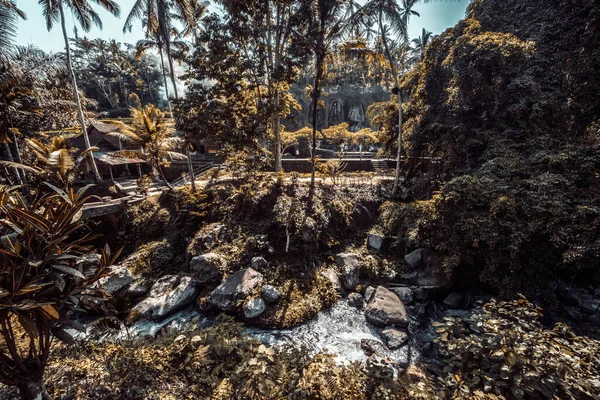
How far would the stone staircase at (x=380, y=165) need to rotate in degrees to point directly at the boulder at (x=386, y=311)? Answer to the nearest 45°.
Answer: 0° — it already faces it

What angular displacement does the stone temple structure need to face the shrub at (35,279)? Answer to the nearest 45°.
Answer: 0° — it already faces it

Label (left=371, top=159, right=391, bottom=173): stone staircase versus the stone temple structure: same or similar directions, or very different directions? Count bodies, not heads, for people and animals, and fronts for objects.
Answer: same or similar directions

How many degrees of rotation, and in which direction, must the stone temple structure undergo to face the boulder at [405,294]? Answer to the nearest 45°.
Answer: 0° — it already faces it

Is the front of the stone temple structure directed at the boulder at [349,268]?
yes

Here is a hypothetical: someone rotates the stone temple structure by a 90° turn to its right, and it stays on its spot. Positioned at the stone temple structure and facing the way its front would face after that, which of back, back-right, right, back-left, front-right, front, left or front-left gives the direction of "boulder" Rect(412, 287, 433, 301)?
left

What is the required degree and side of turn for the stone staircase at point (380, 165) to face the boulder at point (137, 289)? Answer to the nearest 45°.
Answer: approximately 45° to its right

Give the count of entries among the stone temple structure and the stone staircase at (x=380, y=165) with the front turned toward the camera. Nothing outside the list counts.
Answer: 2

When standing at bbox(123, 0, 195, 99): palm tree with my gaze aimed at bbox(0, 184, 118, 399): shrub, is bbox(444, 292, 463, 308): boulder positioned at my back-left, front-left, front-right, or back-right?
front-left

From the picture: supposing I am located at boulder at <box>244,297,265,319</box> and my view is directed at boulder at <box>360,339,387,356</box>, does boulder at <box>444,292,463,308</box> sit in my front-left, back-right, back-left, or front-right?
front-left

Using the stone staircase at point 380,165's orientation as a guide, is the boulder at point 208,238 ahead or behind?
ahead

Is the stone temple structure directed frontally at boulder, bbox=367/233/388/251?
yes

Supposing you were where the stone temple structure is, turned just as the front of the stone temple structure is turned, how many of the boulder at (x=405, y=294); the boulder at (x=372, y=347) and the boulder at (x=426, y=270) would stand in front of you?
3

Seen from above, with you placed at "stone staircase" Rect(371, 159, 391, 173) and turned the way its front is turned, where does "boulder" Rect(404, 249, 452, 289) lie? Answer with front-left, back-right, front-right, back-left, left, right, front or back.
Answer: front

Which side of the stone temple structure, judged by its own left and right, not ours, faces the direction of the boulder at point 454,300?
front

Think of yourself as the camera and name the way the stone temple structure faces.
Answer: facing the viewer

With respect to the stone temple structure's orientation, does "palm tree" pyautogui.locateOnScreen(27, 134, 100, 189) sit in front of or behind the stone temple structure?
in front

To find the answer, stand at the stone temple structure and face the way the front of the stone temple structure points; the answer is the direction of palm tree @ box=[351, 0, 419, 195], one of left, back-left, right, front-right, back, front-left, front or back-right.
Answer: front

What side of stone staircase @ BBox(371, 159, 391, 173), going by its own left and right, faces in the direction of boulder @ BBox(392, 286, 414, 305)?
front

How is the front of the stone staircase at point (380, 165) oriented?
toward the camera
